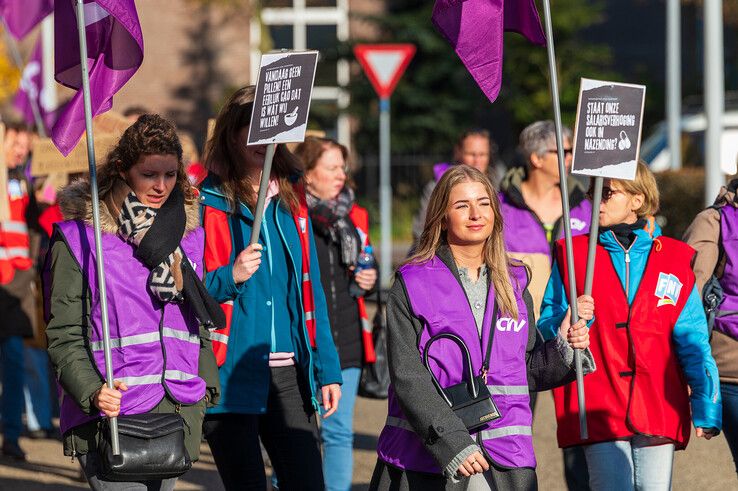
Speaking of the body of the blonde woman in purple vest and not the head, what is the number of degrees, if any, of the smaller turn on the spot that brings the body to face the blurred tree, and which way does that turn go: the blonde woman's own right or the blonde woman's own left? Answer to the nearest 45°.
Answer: approximately 135° to the blonde woman's own left

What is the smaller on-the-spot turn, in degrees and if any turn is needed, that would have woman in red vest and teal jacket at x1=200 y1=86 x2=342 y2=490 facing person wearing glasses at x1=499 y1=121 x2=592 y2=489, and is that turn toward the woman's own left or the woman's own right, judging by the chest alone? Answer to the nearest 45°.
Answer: approximately 90° to the woman's own left

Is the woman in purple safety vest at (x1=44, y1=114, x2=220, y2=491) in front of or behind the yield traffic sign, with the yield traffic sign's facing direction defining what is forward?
in front

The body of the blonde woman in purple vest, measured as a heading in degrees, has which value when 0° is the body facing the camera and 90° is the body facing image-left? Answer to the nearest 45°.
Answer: approximately 315°

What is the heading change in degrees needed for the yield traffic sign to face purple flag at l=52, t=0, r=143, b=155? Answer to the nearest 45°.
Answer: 0° — it already faces it

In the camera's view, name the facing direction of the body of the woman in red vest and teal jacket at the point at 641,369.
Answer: toward the camera

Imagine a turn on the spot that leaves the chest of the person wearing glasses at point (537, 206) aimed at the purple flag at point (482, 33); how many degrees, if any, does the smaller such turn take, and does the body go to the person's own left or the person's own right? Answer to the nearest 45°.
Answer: approximately 45° to the person's own right

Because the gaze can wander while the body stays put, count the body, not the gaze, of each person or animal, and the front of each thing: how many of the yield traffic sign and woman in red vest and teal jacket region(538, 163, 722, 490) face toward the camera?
2

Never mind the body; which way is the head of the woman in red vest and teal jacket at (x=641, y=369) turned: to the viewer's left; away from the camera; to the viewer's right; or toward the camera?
to the viewer's left

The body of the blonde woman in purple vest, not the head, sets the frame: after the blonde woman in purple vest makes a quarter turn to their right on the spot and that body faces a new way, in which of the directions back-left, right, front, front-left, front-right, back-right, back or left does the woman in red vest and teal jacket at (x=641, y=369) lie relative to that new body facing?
back

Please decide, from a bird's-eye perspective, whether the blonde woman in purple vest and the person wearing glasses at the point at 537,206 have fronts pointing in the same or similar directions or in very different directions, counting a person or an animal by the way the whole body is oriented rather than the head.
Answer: same or similar directions

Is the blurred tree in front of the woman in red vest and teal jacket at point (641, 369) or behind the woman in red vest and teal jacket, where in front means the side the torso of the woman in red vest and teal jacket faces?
behind

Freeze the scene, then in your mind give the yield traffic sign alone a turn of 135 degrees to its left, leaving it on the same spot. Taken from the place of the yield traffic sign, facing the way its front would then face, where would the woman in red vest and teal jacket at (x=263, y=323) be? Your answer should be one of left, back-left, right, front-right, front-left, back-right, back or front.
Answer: back-right
